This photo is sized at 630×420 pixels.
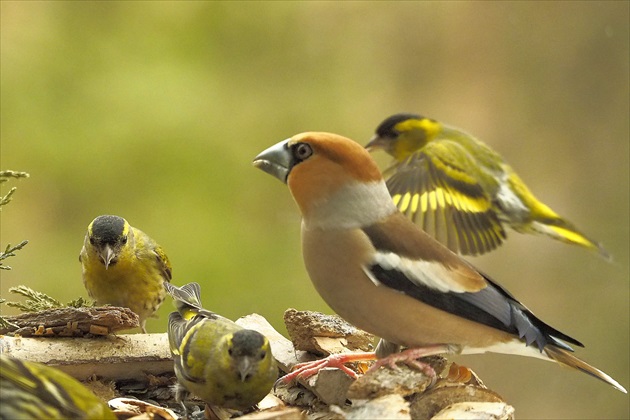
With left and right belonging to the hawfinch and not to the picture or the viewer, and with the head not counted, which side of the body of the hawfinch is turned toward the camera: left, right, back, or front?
left

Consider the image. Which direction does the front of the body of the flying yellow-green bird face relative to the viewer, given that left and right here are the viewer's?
facing to the left of the viewer

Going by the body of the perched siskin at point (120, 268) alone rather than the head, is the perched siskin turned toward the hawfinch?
no

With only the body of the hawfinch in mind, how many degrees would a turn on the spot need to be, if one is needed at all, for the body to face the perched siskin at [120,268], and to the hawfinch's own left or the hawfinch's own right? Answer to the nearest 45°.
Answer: approximately 45° to the hawfinch's own right

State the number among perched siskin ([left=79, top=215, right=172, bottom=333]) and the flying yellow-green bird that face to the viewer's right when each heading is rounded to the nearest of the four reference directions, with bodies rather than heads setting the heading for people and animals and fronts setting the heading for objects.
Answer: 0

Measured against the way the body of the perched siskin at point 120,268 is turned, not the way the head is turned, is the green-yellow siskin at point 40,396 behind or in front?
in front

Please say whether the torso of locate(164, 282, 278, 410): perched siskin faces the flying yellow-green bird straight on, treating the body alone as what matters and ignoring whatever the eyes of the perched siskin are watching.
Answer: no

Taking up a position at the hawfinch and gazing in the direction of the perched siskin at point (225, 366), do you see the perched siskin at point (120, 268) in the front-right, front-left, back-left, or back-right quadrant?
front-right

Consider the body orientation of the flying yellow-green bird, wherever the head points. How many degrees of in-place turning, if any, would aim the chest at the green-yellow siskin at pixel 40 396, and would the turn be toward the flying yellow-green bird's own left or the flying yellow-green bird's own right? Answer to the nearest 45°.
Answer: approximately 90° to the flying yellow-green bird's own left

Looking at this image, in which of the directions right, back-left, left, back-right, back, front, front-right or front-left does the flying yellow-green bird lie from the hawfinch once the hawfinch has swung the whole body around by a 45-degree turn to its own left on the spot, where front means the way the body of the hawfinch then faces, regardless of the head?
back-right

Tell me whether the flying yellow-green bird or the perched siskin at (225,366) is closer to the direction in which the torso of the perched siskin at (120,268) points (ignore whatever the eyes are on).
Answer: the perched siskin
